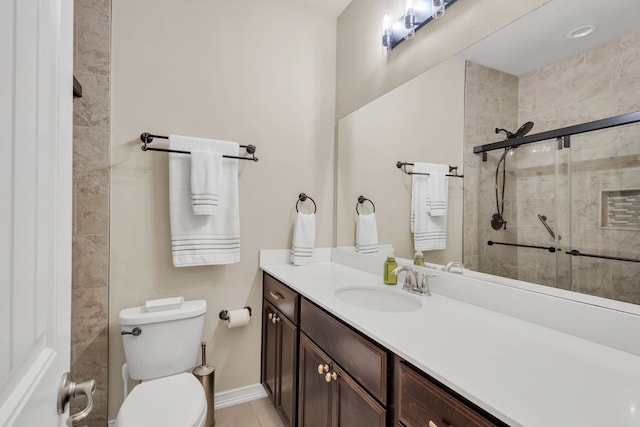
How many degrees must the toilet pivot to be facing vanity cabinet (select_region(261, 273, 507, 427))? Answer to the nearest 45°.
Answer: approximately 45° to its left

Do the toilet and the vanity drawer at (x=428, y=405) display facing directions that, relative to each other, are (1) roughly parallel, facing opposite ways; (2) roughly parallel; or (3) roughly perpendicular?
roughly perpendicular

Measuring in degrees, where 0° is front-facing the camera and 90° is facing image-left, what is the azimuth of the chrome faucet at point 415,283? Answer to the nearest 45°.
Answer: approximately 45°

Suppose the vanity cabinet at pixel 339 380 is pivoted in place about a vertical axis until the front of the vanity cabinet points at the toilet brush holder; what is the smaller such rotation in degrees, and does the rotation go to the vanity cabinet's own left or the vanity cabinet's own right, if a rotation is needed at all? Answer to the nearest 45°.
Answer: approximately 90° to the vanity cabinet's own right

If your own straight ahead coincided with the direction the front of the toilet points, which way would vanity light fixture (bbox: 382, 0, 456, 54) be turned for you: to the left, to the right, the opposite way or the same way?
to the right

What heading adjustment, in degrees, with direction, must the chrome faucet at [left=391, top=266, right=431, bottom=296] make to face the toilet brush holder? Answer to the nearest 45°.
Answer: approximately 45° to its right

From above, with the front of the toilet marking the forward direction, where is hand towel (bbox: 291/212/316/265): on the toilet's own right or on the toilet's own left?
on the toilet's own left

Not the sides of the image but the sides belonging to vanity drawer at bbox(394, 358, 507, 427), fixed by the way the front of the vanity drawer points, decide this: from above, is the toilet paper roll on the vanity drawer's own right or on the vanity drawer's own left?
on the vanity drawer's own right
